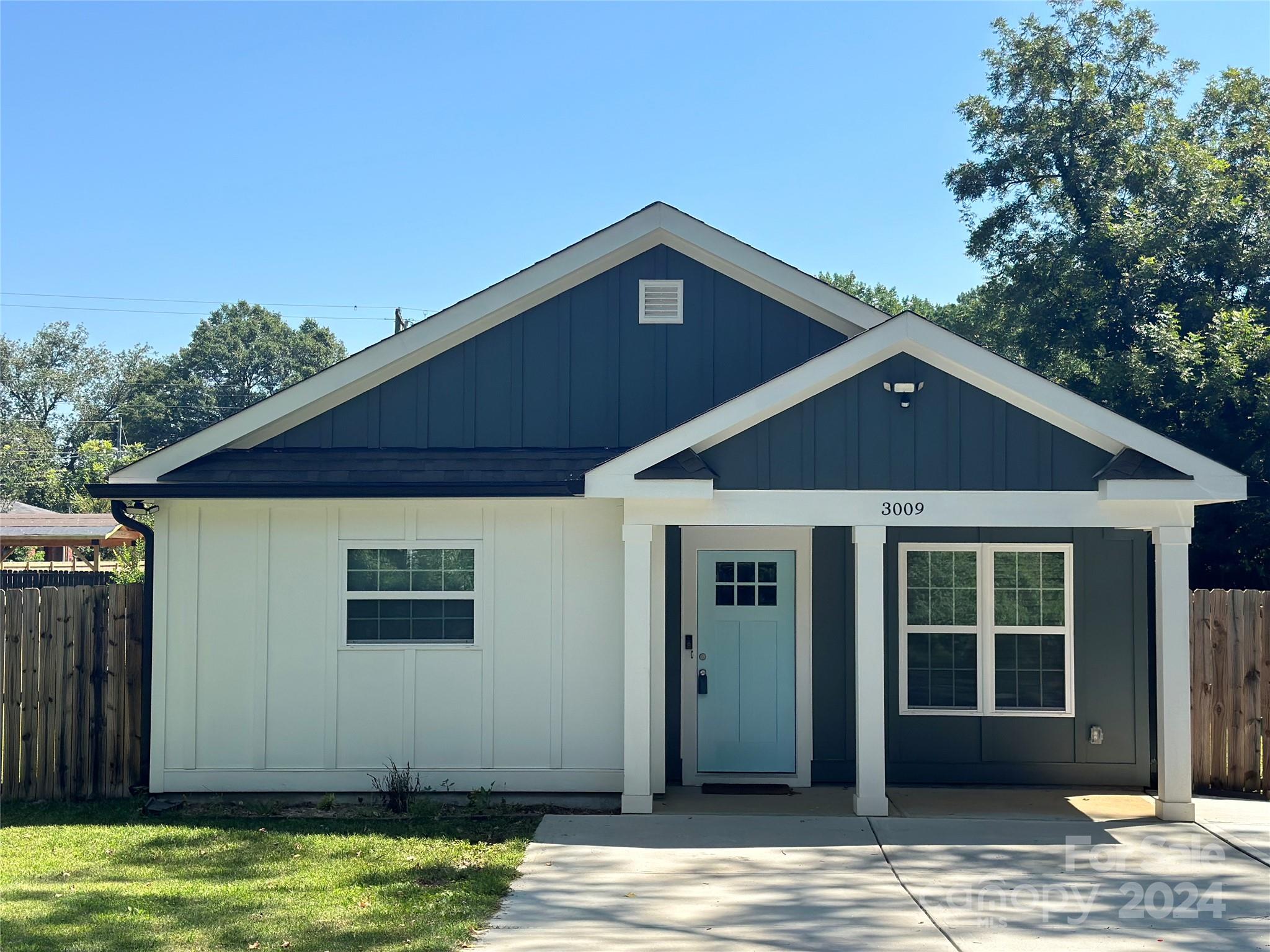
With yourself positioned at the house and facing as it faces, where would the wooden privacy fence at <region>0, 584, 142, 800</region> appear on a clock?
The wooden privacy fence is roughly at 3 o'clock from the house.

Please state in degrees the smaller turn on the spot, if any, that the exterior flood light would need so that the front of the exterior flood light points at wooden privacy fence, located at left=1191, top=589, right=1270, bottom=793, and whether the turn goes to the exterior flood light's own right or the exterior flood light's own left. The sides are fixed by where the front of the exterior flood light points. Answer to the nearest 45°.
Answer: approximately 135° to the exterior flood light's own left

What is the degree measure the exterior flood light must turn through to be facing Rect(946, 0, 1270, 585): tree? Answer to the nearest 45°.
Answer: approximately 180°

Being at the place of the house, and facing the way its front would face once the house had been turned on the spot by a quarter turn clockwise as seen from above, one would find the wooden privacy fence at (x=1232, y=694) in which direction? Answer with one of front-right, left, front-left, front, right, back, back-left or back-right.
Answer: back

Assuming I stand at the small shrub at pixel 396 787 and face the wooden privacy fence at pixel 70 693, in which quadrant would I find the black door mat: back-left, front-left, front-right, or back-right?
back-right

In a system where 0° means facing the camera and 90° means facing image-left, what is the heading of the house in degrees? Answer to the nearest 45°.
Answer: approximately 0°

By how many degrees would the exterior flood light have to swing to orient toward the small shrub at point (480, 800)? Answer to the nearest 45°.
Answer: approximately 90° to its right
